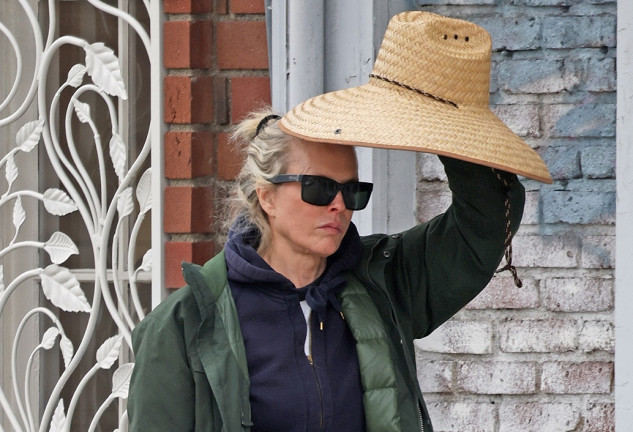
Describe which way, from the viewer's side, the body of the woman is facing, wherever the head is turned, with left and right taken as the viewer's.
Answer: facing the viewer and to the right of the viewer
